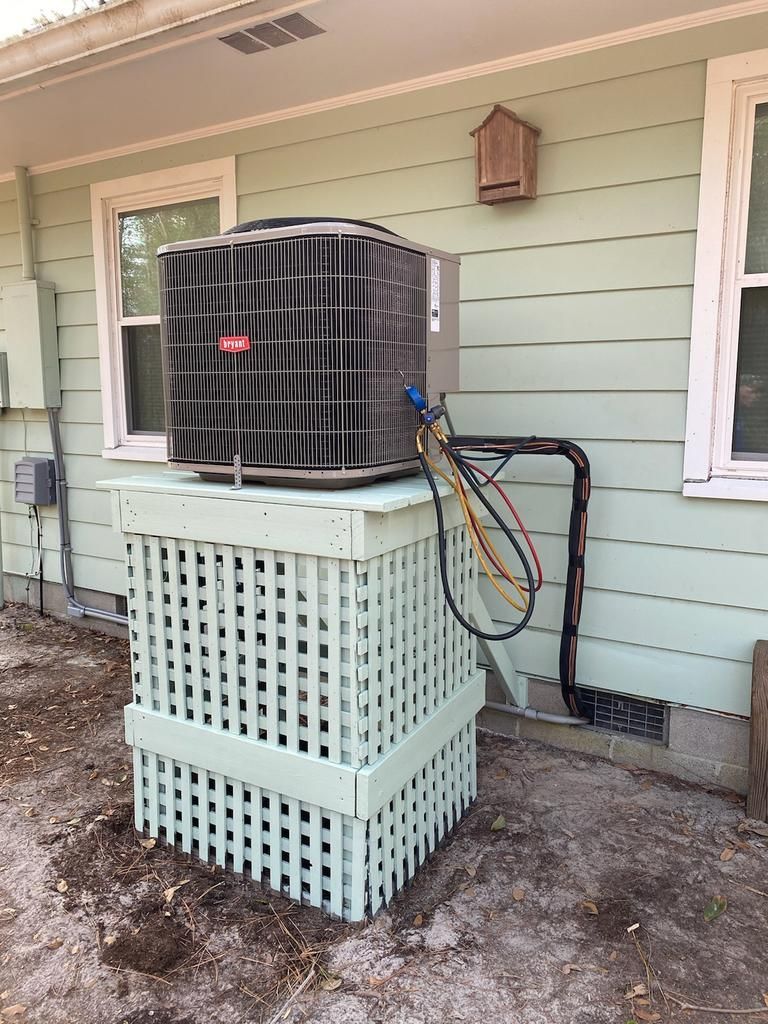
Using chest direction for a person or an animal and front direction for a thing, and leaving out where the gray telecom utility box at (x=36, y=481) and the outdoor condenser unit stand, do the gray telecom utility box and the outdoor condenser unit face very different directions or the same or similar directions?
same or similar directions

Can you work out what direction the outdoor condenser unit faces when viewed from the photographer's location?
facing the viewer and to the left of the viewer

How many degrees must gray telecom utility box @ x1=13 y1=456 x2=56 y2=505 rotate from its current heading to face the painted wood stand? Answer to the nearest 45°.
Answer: approximately 45° to its left

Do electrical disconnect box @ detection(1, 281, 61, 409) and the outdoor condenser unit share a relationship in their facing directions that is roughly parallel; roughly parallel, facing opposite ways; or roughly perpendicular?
roughly parallel

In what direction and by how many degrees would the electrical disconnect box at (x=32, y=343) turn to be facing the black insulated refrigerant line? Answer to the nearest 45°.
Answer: approximately 90° to its left

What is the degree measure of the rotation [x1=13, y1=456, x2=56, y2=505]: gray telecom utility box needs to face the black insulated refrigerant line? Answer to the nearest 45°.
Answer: approximately 90° to its left

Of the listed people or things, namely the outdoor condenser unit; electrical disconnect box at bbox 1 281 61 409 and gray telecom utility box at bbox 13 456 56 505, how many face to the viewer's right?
0

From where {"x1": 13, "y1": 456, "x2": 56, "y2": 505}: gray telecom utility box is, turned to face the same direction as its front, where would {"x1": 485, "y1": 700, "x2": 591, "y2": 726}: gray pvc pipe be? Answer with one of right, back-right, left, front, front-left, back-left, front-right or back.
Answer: left

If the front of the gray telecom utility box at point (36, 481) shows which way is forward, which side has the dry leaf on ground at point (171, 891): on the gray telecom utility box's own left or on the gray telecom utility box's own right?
on the gray telecom utility box's own left

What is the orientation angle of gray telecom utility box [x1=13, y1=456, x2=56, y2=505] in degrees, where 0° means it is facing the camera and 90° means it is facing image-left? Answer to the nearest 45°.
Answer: approximately 45°

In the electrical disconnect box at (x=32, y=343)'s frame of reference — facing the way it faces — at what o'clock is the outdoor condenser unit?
The outdoor condenser unit is roughly at 10 o'clock from the electrical disconnect box.

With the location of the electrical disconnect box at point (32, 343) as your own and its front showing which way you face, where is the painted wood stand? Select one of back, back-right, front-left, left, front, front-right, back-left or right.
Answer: front-left
